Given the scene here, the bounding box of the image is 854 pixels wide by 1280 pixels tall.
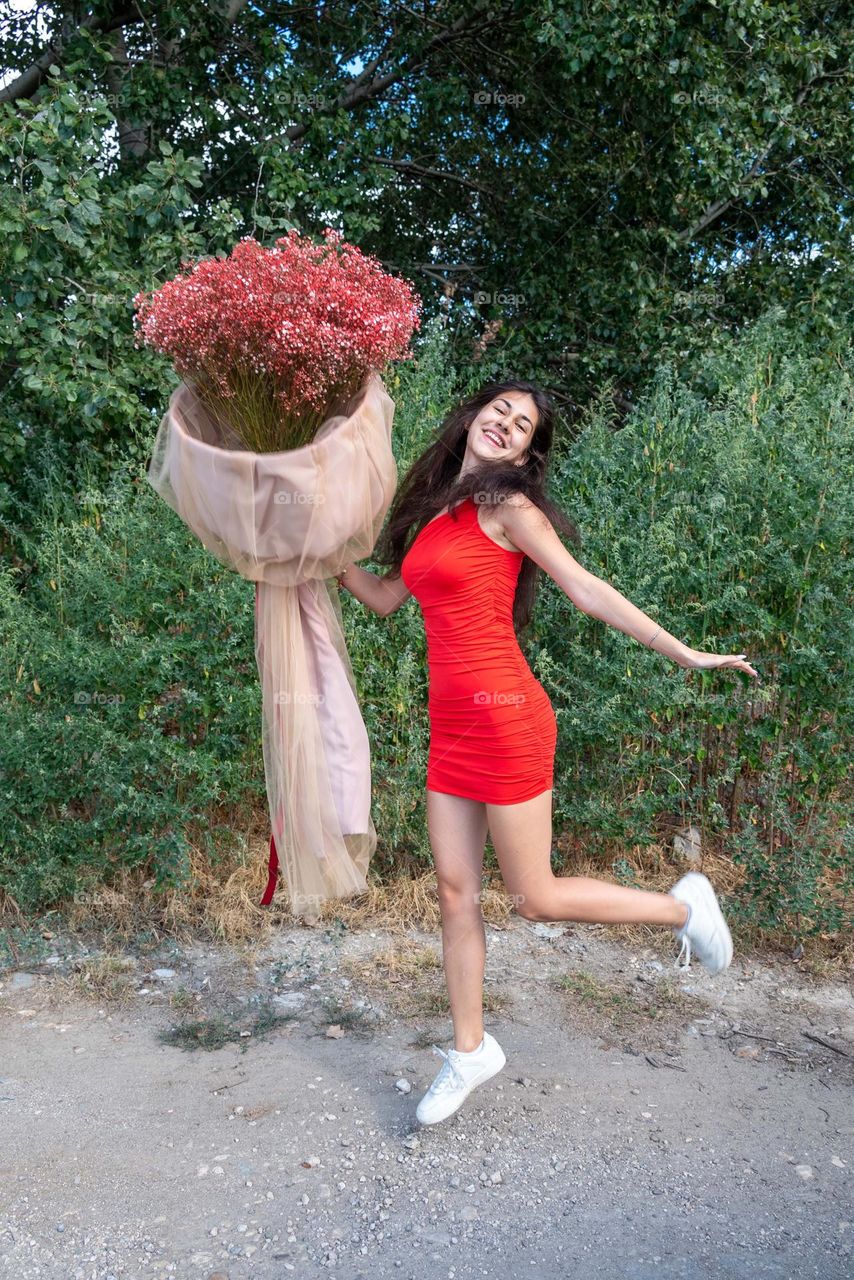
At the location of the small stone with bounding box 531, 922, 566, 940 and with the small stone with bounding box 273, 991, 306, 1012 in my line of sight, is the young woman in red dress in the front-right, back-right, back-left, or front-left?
front-left

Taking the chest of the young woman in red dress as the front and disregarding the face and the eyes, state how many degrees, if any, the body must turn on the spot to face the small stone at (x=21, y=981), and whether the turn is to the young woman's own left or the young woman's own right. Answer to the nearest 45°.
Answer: approximately 90° to the young woman's own right

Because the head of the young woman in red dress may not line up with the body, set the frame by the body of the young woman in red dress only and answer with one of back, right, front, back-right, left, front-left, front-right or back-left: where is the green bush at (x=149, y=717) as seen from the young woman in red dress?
right

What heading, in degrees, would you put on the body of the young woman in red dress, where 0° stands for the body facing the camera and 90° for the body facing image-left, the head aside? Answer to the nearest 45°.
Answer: approximately 45°

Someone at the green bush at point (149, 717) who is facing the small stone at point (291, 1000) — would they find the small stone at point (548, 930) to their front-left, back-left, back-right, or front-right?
front-left
